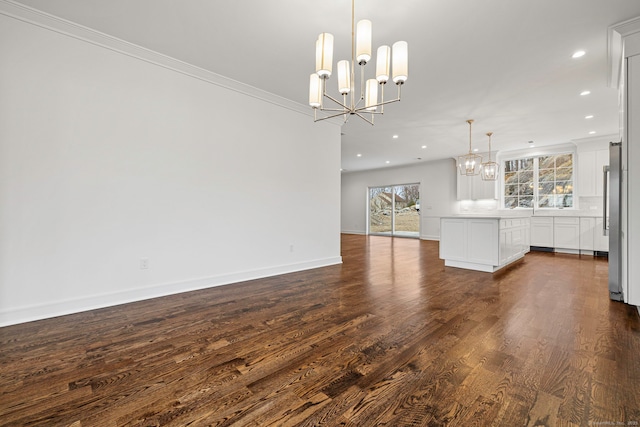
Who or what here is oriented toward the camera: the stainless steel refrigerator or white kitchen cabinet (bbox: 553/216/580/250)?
the white kitchen cabinet

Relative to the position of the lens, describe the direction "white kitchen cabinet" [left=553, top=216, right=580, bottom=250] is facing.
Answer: facing the viewer

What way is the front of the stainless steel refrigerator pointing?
to the viewer's left

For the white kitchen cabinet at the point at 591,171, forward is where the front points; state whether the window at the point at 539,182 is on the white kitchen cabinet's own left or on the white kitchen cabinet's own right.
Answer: on the white kitchen cabinet's own right

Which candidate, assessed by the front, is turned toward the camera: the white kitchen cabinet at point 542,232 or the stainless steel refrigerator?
the white kitchen cabinet

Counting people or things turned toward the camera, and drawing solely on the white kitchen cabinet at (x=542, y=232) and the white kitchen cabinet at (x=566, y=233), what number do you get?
2

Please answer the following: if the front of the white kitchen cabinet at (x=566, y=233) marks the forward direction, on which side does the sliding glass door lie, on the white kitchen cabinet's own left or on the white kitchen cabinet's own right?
on the white kitchen cabinet's own right

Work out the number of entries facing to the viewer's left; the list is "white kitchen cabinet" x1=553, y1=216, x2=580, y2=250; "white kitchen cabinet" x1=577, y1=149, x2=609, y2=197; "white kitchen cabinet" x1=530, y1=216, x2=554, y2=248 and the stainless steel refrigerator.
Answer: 1

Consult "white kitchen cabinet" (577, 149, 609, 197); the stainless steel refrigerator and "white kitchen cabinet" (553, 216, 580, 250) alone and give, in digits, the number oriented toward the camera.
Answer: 2

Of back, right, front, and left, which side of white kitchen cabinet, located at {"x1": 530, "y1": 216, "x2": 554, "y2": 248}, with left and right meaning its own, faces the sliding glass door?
right

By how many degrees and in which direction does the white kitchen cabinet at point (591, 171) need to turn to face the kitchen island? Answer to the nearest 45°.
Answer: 0° — it already faces it

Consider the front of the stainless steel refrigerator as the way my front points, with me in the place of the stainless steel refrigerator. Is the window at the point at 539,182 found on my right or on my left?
on my right

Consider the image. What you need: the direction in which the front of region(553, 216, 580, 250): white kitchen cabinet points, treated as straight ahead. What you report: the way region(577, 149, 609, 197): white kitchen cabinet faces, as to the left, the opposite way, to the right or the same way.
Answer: the same way

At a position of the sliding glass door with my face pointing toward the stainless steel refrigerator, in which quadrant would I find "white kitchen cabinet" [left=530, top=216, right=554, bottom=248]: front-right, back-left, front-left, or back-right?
front-left

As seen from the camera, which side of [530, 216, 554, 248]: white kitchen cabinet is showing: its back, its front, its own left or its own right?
front

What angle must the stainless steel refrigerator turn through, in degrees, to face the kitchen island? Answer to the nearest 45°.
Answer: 0° — it already faces it
